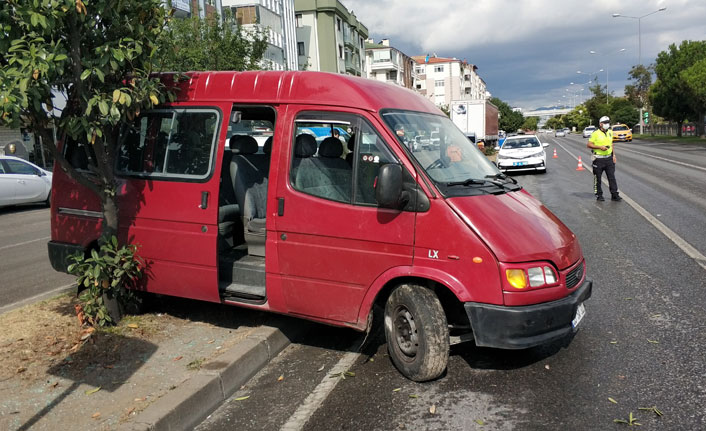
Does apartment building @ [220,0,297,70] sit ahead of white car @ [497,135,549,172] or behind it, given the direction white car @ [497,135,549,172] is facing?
behind

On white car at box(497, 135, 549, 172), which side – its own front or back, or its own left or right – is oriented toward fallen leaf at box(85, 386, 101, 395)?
front

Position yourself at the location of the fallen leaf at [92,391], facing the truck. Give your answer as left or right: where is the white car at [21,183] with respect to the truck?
left

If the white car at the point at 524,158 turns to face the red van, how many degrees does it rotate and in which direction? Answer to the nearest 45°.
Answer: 0° — it already faces it

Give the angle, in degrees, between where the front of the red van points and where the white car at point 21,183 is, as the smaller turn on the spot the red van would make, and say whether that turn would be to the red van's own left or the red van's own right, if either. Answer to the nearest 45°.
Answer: approximately 180°

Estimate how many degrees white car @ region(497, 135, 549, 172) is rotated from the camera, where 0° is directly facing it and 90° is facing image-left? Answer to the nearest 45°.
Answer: approximately 0°

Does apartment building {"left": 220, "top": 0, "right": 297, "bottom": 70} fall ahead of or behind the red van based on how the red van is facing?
behind

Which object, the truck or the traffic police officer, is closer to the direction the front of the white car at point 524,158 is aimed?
the traffic police officer

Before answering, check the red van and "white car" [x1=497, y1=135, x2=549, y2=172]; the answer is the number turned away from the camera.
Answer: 0

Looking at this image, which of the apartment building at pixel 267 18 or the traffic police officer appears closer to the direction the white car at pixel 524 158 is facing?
the traffic police officer

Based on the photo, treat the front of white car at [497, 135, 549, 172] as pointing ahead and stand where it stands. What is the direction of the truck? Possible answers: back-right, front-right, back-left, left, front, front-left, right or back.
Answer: back

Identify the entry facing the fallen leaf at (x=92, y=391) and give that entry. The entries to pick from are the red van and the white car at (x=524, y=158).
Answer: the white car

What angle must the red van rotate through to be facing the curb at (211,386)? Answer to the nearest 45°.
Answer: approximately 90° to its right
